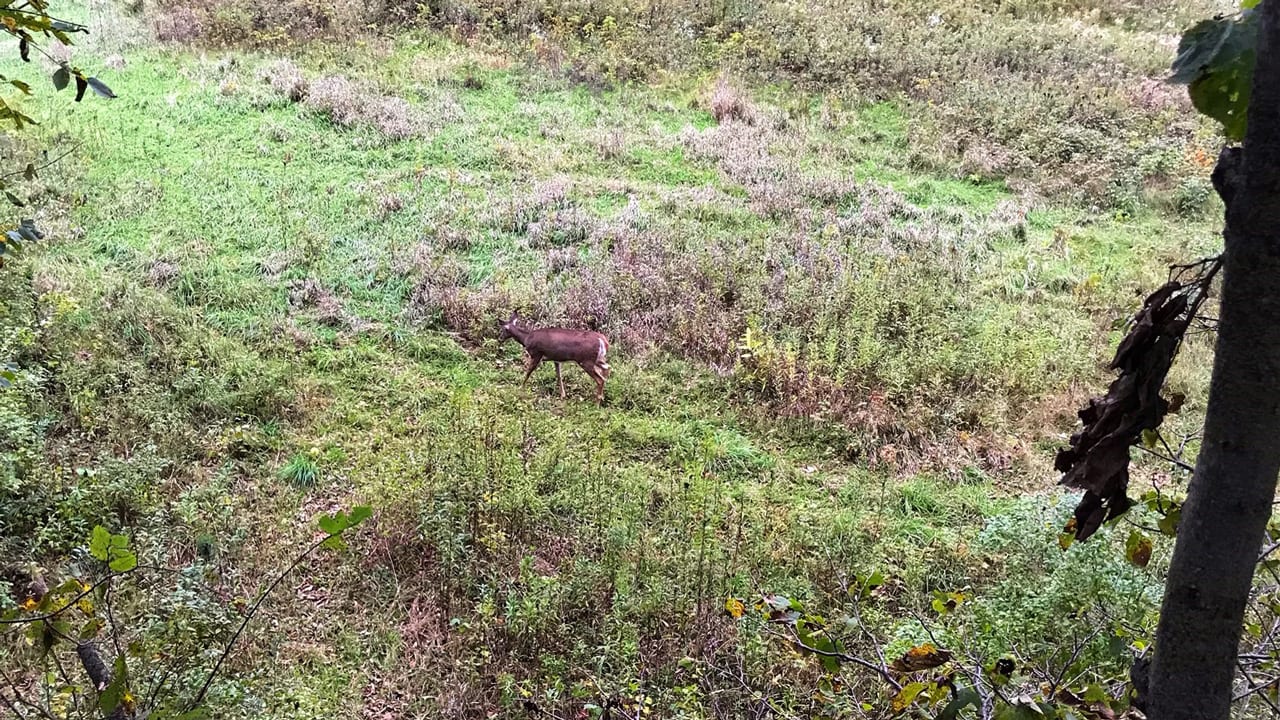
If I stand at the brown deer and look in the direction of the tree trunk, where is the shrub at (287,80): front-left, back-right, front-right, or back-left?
back-right

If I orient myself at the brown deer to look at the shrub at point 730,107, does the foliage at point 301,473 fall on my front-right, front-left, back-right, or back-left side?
back-left

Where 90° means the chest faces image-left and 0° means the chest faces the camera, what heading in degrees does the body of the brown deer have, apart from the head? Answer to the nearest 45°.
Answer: approximately 90°

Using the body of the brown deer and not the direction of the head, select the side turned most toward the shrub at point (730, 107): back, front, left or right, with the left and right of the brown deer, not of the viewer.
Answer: right

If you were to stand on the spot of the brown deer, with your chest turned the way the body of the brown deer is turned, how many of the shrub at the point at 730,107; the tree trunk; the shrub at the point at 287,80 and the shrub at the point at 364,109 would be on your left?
1

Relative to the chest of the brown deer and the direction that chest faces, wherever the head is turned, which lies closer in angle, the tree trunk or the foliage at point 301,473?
the foliage

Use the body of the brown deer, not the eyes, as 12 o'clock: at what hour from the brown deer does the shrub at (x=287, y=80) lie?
The shrub is roughly at 2 o'clock from the brown deer.

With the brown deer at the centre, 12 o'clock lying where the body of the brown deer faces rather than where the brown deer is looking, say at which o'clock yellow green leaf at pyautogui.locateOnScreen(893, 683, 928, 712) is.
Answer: The yellow green leaf is roughly at 9 o'clock from the brown deer.

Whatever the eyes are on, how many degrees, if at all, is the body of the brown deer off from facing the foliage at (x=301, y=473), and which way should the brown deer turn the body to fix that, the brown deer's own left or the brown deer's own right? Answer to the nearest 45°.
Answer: approximately 45° to the brown deer's own left

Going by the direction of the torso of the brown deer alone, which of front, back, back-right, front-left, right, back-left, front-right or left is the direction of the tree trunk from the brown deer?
left

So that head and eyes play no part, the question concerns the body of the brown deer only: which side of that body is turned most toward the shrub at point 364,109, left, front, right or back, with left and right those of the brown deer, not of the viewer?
right

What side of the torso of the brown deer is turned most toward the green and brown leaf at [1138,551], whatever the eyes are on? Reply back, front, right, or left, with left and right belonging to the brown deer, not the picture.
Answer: left

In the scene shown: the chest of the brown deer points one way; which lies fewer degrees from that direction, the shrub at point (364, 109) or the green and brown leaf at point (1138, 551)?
the shrub
